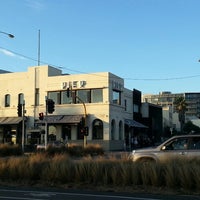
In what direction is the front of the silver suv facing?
to the viewer's left

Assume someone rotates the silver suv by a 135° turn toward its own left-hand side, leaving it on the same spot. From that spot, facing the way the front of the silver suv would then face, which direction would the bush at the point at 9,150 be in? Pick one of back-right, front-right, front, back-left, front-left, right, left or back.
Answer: back
